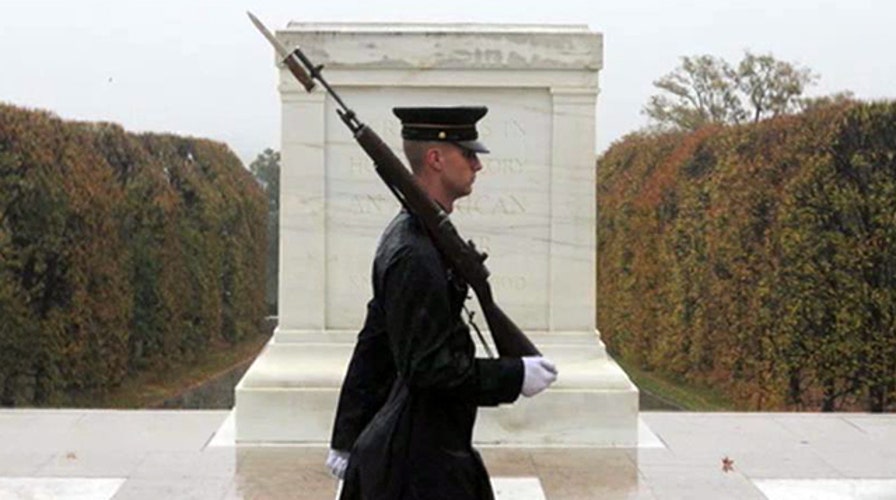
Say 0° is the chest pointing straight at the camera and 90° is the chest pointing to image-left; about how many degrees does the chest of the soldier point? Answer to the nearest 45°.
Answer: approximately 270°

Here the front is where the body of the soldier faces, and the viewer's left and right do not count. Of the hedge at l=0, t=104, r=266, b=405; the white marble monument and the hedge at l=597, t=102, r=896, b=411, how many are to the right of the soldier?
0

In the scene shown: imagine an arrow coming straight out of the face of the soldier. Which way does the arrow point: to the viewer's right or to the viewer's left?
to the viewer's right

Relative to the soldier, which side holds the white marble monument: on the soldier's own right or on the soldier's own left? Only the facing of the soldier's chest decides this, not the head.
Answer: on the soldier's own left

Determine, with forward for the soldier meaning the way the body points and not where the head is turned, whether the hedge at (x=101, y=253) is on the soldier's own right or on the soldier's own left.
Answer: on the soldier's own left

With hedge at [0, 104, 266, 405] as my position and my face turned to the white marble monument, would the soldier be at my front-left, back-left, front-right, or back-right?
front-right

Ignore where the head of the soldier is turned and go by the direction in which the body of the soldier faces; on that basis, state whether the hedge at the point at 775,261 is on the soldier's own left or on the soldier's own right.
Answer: on the soldier's own left
